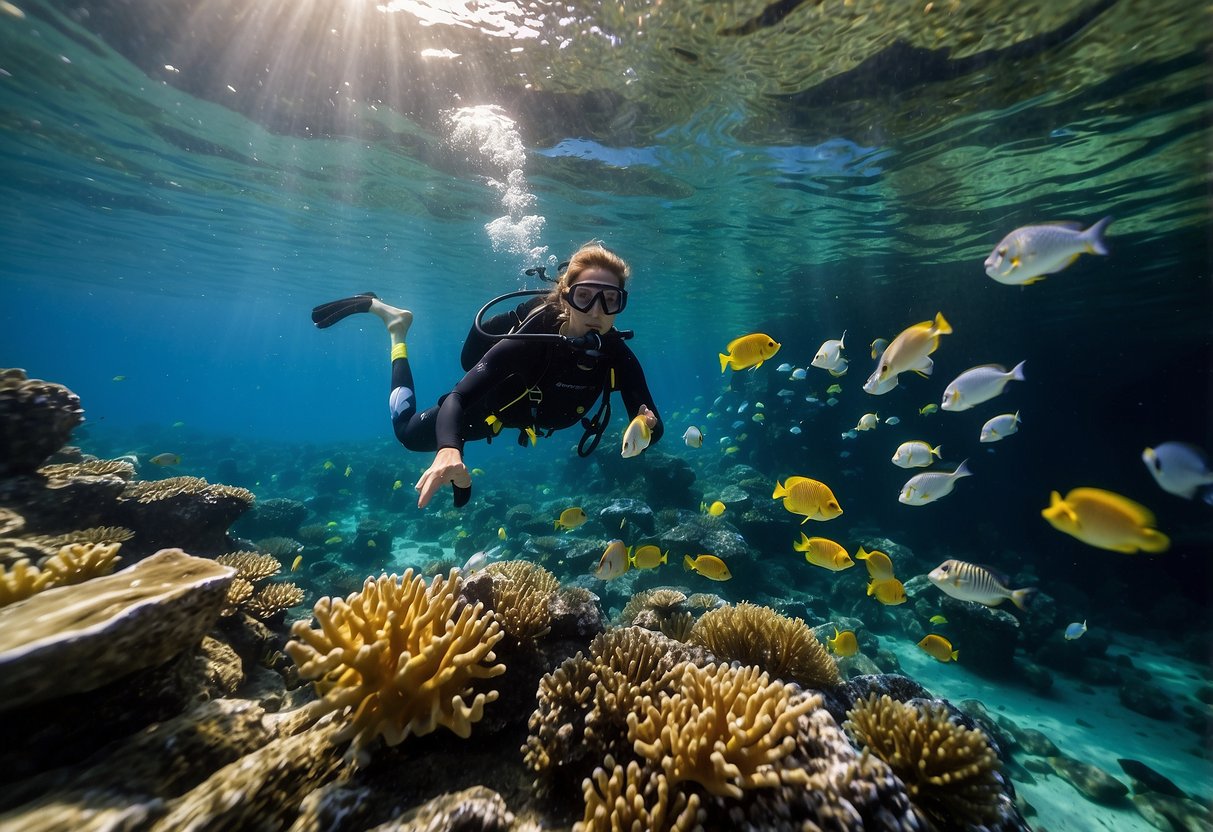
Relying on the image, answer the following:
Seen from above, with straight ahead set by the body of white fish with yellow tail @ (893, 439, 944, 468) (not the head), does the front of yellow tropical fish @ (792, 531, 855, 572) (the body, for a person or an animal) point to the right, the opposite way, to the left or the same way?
the opposite way

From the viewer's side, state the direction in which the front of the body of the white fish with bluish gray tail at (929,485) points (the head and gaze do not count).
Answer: to the viewer's left

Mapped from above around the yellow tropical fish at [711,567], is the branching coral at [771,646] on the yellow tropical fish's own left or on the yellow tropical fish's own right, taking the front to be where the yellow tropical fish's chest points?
on the yellow tropical fish's own right

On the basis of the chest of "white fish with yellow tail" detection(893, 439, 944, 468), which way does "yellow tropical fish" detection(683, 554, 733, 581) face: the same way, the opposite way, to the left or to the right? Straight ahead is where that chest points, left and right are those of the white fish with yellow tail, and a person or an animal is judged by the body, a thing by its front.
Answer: the opposite way

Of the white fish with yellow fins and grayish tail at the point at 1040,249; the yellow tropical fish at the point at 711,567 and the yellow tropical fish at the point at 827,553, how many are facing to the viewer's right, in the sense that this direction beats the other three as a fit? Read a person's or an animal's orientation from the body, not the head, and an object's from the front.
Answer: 2

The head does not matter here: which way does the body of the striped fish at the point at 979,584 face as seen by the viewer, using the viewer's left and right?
facing to the left of the viewer

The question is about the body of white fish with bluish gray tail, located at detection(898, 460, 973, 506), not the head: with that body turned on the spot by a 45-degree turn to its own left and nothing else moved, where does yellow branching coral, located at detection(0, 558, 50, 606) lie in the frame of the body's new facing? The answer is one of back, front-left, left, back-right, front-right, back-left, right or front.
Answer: front

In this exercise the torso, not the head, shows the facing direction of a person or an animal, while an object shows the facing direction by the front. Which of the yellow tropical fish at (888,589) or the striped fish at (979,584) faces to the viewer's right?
the yellow tropical fish

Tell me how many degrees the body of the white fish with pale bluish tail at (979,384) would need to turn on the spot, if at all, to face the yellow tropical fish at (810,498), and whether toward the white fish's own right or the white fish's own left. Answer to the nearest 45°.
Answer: approximately 45° to the white fish's own left

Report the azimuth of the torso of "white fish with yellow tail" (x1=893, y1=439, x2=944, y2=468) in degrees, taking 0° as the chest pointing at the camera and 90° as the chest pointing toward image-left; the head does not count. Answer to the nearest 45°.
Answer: approximately 90°

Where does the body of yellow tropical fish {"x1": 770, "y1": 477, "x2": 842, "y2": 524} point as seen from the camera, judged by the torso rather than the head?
to the viewer's right

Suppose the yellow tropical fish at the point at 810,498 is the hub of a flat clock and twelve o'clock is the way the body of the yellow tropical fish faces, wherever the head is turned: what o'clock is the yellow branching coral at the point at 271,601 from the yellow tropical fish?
The yellow branching coral is roughly at 5 o'clock from the yellow tropical fish.

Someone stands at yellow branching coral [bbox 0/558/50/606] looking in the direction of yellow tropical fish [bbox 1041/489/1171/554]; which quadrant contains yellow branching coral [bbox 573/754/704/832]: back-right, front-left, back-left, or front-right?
front-right

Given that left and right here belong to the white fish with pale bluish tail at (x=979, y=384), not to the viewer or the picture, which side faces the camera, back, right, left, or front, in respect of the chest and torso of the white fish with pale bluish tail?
left
